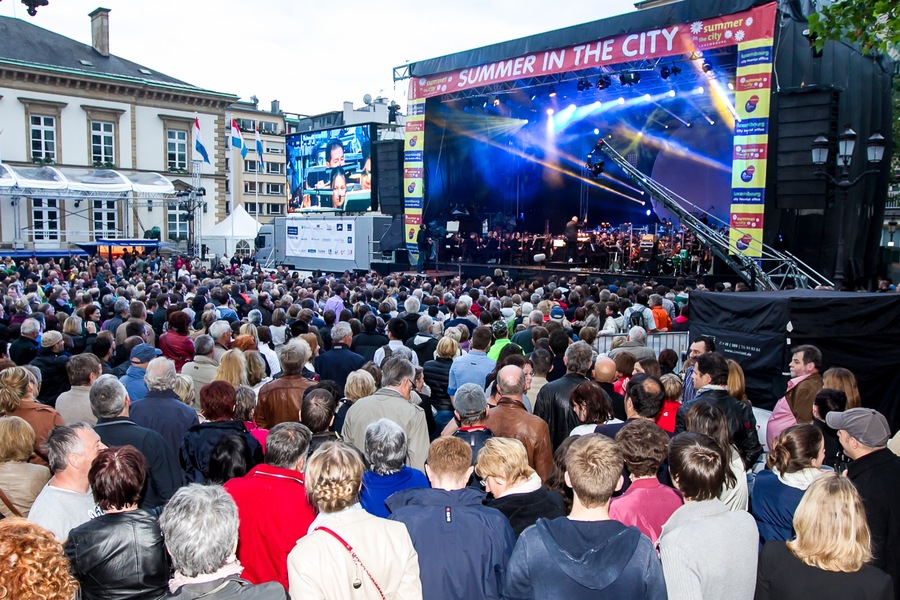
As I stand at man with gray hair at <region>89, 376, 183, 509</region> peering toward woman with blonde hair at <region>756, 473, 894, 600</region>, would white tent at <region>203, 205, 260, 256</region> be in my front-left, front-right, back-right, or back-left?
back-left

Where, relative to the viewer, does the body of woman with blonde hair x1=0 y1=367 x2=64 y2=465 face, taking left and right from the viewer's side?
facing away from the viewer and to the right of the viewer

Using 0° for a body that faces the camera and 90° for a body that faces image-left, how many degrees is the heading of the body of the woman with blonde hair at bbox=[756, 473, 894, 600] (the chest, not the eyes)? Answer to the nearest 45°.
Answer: approximately 180°

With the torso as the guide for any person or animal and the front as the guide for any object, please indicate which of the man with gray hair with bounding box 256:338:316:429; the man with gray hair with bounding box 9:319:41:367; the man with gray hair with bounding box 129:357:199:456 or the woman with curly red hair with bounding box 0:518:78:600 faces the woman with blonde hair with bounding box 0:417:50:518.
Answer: the woman with curly red hair with bounding box 0:518:78:600

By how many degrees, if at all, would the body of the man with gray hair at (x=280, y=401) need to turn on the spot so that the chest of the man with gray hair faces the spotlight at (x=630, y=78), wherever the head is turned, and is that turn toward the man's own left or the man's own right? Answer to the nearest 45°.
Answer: approximately 45° to the man's own right

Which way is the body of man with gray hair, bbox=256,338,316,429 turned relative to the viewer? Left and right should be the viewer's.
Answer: facing away from the viewer

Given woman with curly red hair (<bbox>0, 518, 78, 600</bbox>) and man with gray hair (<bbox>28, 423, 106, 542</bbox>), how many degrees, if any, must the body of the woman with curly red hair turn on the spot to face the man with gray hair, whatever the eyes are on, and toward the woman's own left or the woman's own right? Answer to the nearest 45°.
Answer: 0° — they already face them

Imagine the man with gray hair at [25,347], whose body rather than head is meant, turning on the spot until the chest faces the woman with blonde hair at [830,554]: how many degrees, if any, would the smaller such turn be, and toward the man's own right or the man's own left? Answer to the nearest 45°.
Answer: approximately 135° to the man's own right

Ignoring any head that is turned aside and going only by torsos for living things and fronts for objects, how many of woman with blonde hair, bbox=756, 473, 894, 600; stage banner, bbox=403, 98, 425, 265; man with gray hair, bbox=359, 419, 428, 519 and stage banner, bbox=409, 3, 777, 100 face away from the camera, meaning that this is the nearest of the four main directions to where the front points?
2

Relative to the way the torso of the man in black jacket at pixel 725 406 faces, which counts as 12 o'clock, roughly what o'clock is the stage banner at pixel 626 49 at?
The stage banner is roughly at 1 o'clock from the man in black jacket.

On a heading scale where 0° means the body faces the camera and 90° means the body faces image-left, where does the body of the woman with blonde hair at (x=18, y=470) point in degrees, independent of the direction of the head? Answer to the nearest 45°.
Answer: approximately 180°

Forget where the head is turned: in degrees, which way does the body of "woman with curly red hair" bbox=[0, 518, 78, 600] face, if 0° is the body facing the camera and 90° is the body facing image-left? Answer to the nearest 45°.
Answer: approximately 180°

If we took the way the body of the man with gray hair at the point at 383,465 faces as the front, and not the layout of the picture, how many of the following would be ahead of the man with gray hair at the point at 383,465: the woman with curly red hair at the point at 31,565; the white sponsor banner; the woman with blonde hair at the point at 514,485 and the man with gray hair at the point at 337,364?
2

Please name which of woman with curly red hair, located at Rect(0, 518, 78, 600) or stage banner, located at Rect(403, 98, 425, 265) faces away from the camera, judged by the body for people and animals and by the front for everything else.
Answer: the woman with curly red hair

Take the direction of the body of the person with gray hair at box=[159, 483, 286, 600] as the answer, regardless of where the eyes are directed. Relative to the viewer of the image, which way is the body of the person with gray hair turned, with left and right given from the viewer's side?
facing away from the viewer

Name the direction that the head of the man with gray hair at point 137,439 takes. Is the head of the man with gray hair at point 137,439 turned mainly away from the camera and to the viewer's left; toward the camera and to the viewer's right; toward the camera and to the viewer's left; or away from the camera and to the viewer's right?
away from the camera and to the viewer's right

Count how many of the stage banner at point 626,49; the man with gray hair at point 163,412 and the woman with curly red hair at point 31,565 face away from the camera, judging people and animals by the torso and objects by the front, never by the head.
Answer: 2
